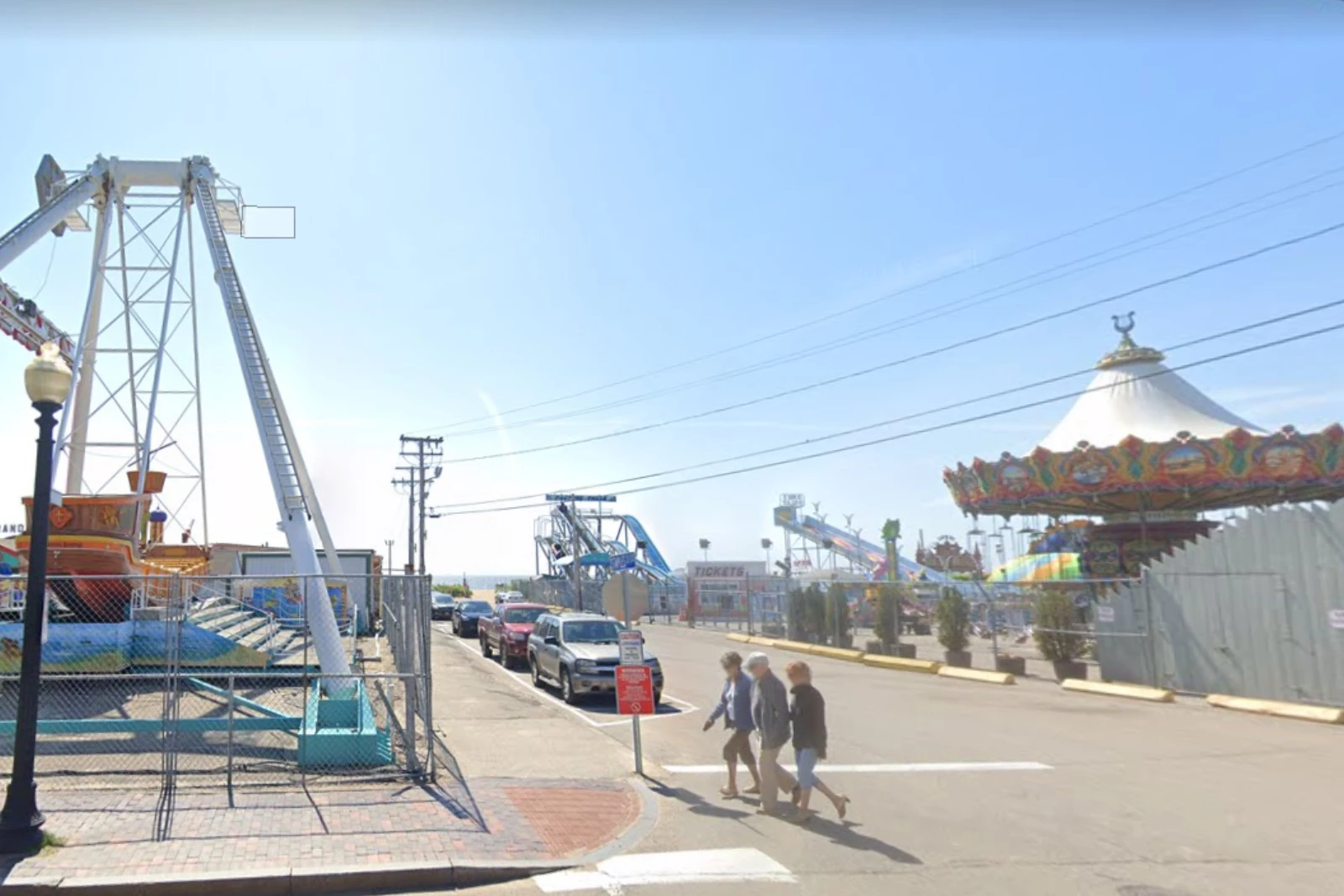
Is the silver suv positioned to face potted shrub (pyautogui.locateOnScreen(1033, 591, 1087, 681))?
no

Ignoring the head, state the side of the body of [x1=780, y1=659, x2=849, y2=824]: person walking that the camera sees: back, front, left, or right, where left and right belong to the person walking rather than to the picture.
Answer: left

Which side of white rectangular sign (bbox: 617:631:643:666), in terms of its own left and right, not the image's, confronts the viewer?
front

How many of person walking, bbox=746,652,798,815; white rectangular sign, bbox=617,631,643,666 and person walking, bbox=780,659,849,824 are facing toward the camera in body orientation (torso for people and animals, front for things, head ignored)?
1

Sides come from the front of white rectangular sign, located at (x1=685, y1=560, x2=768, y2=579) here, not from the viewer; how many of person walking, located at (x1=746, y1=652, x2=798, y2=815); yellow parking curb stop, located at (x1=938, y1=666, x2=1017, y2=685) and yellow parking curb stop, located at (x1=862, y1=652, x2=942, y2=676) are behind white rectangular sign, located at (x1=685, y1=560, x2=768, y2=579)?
0

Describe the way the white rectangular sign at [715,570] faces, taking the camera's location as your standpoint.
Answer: facing the viewer

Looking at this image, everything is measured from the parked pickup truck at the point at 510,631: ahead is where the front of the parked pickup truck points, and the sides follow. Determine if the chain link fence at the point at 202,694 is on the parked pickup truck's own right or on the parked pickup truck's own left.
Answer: on the parked pickup truck's own right

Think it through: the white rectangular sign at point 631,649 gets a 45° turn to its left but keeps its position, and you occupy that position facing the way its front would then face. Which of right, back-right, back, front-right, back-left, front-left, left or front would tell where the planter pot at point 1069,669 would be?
left

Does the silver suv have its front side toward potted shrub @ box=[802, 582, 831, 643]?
no

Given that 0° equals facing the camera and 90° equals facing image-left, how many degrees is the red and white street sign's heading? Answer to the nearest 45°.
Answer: approximately 0°

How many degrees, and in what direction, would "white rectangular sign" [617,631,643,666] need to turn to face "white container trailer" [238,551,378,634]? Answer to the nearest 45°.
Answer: approximately 135° to its right

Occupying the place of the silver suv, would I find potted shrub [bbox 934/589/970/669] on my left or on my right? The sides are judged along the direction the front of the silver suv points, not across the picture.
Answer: on my left

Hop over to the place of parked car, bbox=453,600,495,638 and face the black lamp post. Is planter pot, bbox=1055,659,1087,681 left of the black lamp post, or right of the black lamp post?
left

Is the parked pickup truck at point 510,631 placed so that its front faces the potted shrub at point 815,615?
no

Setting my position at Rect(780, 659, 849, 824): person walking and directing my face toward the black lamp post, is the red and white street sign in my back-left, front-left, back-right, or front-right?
front-right

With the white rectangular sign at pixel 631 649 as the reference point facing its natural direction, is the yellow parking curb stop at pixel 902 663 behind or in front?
behind
